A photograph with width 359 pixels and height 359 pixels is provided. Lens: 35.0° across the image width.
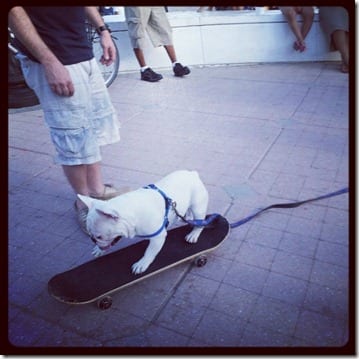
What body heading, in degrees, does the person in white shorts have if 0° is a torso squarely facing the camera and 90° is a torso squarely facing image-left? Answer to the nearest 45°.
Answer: approximately 315°

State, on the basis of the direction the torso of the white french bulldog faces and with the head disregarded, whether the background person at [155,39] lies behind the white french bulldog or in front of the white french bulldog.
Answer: behind

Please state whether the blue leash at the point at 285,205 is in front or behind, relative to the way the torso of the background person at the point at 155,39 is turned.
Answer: in front

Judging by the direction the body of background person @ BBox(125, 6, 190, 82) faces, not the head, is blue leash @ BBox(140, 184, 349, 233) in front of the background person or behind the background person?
in front

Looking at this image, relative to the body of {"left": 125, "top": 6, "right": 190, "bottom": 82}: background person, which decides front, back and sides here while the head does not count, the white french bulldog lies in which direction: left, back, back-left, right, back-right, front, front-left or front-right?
front-right

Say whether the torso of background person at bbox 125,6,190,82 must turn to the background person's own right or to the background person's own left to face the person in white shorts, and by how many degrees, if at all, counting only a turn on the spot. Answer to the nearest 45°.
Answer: approximately 45° to the background person's own right

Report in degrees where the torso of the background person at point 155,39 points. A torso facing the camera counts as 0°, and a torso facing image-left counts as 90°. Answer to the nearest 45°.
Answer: approximately 315°

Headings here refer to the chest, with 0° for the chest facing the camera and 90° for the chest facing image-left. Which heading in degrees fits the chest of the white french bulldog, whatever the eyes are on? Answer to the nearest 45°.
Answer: approximately 45°

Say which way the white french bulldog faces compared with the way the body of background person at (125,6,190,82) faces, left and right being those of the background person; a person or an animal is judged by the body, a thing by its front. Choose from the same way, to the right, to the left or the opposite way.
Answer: to the right
